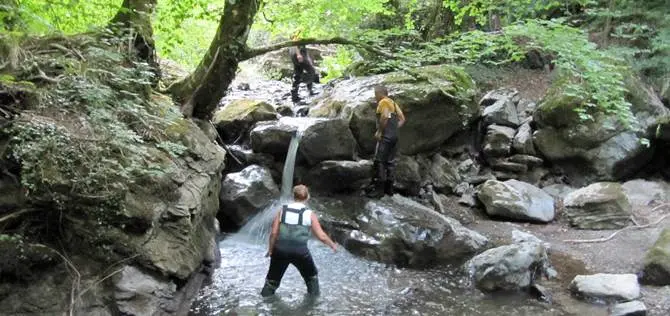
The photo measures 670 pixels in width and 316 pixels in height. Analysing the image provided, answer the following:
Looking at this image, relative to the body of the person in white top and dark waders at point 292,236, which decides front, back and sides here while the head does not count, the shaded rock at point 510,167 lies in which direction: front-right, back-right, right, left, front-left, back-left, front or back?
front-right

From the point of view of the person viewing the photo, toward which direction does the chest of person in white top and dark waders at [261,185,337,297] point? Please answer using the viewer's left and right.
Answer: facing away from the viewer

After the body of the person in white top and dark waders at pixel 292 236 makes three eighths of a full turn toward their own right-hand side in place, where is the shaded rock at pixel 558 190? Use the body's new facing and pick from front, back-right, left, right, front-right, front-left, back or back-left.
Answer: left

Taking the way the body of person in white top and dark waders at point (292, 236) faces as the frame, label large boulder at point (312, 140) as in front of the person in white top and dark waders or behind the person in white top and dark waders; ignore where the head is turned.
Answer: in front

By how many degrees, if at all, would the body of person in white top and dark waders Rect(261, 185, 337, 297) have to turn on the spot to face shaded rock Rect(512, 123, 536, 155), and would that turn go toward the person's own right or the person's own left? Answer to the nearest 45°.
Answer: approximately 45° to the person's own right

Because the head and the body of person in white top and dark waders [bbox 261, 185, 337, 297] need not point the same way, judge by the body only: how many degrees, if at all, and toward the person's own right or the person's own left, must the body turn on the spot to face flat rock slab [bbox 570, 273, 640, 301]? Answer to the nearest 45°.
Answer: approximately 90° to the person's own right

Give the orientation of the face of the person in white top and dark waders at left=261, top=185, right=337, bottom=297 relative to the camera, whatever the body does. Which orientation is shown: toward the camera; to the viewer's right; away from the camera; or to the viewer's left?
away from the camera

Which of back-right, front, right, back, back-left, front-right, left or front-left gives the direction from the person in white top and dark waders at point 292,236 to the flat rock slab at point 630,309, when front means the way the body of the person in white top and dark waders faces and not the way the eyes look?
right

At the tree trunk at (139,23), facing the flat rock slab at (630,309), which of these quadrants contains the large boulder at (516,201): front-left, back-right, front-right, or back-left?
front-left

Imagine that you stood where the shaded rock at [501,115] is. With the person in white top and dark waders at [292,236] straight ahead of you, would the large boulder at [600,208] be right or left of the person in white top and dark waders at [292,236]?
left

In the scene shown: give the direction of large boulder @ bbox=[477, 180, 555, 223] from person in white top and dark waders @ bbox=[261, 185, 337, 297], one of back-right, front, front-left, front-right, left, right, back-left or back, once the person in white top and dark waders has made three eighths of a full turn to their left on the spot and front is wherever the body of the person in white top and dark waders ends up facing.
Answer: back

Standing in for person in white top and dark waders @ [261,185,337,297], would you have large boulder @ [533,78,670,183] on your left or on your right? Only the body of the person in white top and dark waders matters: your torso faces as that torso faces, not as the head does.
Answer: on your right

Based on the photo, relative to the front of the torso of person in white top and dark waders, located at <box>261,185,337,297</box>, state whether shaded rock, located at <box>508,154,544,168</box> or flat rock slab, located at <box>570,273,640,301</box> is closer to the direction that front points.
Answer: the shaded rock

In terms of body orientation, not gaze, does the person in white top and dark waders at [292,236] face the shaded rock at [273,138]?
yes

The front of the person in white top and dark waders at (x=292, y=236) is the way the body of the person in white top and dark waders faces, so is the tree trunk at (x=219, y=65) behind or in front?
in front
